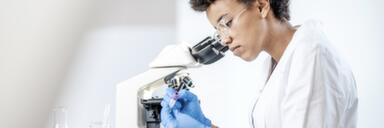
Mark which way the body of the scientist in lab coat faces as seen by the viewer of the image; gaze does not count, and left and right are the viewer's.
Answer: facing to the left of the viewer

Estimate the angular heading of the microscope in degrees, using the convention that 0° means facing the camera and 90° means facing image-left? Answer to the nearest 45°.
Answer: approximately 270°

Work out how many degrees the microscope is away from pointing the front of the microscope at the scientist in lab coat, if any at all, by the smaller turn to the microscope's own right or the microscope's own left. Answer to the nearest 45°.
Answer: approximately 45° to the microscope's own right

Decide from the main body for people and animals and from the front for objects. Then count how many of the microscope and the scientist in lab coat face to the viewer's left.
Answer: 1

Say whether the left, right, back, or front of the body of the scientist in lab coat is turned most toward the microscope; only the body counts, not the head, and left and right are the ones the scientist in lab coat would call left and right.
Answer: front

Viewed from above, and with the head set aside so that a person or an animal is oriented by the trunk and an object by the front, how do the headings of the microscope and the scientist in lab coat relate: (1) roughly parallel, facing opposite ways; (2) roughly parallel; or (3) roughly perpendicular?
roughly parallel, facing opposite ways
